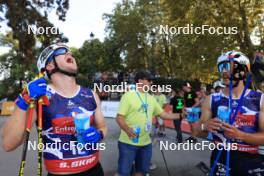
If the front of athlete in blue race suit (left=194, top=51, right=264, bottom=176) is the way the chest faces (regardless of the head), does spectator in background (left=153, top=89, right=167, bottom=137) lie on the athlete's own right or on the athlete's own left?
on the athlete's own right

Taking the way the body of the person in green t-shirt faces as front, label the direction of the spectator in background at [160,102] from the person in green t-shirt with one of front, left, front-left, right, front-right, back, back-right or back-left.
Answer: back-left

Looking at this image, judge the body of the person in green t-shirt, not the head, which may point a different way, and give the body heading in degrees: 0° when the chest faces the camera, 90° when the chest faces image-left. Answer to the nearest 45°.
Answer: approximately 315°

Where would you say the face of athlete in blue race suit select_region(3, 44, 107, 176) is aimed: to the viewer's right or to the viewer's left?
to the viewer's right

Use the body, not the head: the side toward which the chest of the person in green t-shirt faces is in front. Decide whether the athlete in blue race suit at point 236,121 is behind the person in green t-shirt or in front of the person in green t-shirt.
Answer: in front

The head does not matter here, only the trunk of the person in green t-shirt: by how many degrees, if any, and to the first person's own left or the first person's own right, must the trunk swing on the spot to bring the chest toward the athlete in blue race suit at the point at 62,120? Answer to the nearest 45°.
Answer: approximately 45° to the first person's own right

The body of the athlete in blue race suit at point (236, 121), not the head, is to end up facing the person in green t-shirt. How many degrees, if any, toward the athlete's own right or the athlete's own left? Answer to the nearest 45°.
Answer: approximately 90° to the athlete's own right

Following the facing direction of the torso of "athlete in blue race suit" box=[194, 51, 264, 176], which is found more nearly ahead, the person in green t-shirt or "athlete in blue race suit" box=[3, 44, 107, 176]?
the athlete in blue race suit

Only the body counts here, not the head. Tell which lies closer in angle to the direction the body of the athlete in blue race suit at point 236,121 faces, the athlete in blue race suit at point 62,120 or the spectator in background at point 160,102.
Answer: the athlete in blue race suit

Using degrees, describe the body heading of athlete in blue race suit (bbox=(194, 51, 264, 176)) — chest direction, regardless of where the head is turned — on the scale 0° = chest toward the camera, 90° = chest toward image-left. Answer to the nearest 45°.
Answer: approximately 45°

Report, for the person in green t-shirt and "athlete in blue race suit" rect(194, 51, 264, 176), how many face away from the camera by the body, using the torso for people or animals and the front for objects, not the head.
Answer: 0
